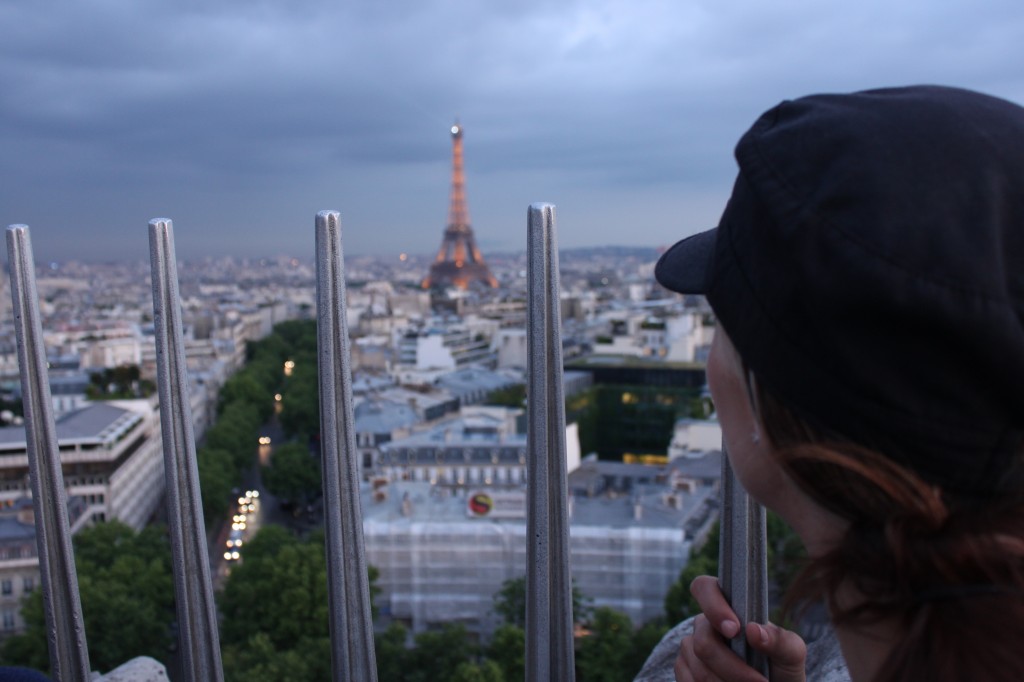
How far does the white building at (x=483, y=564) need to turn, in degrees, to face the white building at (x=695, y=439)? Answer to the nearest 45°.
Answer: approximately 135° to its left

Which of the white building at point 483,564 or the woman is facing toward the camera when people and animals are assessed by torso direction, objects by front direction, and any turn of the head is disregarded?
the white building

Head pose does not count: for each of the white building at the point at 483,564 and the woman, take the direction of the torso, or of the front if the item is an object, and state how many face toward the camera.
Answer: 1

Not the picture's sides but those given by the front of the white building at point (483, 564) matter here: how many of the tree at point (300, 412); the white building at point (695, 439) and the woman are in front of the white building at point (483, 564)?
1

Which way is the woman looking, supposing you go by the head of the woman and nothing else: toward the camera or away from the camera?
away from the camera

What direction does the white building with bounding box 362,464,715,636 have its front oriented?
toward the camera

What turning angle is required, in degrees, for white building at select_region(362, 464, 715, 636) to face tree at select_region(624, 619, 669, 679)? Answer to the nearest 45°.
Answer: approximately 45° to its left

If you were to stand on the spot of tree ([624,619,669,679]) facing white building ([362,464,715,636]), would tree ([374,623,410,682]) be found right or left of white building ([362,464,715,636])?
left

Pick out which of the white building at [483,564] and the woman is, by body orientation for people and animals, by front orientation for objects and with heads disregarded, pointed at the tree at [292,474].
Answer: the woman

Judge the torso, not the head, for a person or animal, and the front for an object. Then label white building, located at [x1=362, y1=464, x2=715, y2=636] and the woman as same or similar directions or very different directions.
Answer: very different directions

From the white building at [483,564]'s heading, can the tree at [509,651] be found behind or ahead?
ahead

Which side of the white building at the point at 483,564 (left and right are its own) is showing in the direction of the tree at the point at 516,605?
front

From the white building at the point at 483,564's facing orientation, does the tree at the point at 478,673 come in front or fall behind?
in front

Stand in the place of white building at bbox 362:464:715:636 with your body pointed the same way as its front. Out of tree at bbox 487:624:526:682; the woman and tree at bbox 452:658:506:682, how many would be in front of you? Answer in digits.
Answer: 3

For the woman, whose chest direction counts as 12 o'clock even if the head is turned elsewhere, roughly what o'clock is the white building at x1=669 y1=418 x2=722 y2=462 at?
The white building is roughly at 1 o'clock from the woman.

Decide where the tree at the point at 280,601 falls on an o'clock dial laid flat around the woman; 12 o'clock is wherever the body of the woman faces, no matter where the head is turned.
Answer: The tree is roughly at 12 o'clock from the woman.

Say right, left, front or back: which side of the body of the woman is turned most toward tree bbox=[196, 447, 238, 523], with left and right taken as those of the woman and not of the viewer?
front

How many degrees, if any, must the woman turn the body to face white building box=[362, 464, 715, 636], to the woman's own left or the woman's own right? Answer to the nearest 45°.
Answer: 0° — they already face it

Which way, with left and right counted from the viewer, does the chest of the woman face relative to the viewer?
facing away from the viewer and to the left of the viewer
